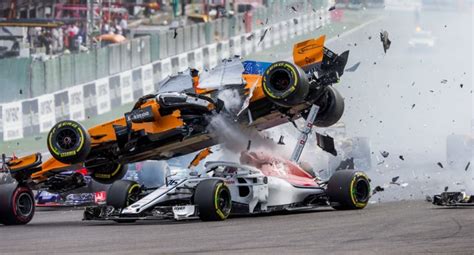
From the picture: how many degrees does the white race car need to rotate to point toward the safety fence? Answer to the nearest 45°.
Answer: approximately 135° to its right

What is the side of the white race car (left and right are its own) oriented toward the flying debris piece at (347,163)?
back

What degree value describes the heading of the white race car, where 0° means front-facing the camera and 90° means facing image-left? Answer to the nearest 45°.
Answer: approximately 45°

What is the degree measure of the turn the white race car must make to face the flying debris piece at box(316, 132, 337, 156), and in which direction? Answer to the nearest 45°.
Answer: approximately 180°
